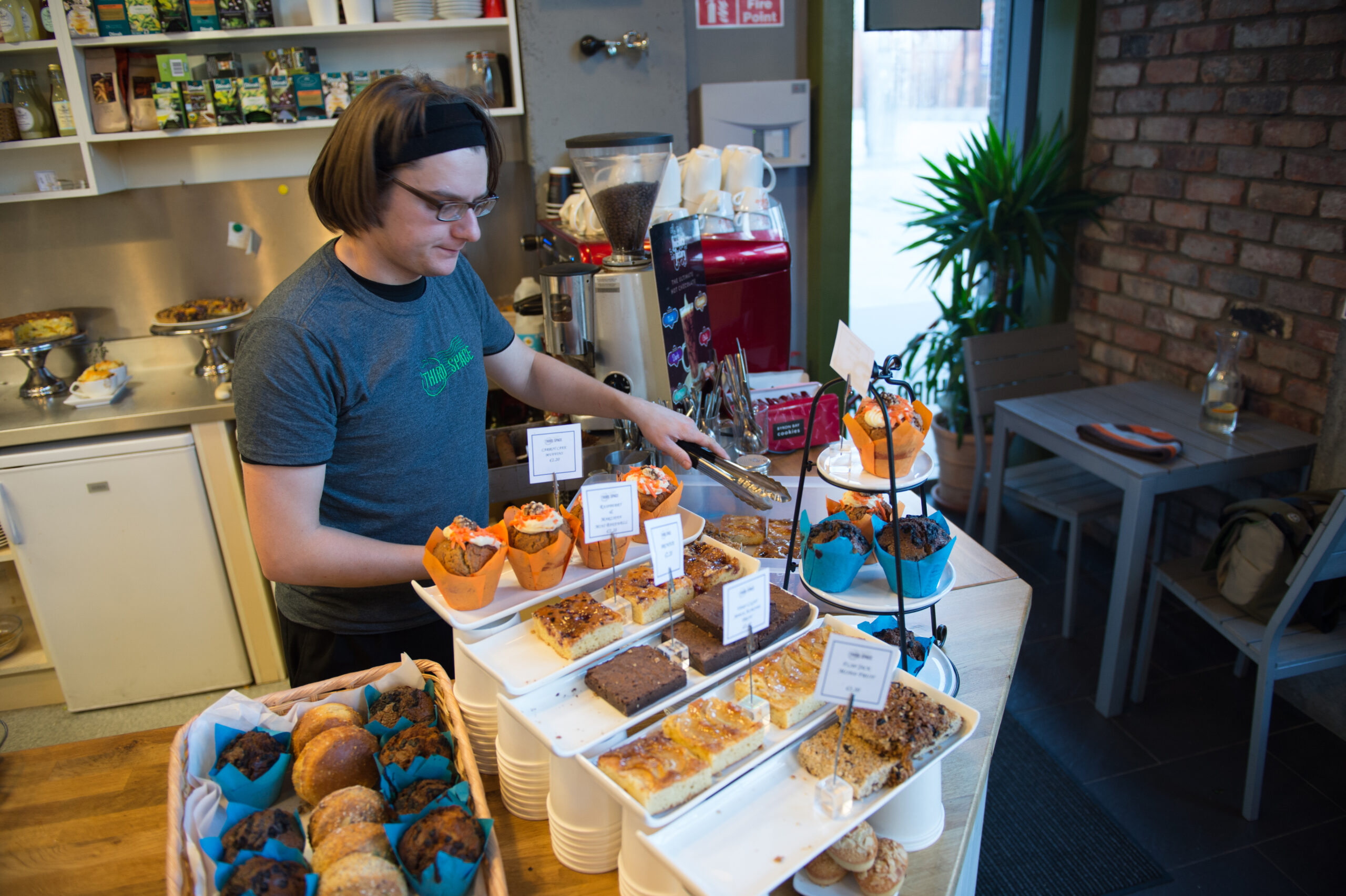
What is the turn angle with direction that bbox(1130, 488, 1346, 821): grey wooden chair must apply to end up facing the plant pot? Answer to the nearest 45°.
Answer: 0° — it already faces it

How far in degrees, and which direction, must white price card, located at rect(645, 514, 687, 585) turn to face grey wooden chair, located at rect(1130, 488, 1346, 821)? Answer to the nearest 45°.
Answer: approximately 90° to its left

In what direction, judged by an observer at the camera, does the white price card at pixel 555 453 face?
facing the viewer

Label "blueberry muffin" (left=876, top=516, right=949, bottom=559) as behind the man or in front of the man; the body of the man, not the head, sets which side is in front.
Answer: in front

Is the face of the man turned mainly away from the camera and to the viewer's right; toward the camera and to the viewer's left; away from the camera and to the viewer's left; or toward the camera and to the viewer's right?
toward the camera and to the viewer's right

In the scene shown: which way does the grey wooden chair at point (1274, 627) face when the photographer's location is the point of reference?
facing away from the viewer and to the left of the viewer

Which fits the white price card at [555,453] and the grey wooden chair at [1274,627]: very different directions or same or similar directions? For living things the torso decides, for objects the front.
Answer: very different directions

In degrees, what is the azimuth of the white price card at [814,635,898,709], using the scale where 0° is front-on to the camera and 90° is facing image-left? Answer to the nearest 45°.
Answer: approximately 0°

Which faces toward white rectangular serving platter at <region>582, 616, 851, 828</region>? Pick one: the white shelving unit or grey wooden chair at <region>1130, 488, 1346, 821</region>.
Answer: the white shelving unit

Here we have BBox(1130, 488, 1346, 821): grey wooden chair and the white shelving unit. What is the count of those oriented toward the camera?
1

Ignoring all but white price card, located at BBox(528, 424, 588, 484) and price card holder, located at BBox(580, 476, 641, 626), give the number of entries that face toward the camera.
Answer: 2

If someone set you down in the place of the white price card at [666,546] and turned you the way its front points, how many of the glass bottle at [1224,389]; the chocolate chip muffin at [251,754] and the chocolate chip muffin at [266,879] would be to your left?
1

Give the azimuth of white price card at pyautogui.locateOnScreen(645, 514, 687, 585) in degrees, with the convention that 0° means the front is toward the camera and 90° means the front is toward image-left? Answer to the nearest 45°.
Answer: approximately 315°

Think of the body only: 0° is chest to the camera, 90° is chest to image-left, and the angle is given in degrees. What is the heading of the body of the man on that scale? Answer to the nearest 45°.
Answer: approximately 315°
